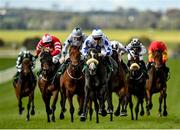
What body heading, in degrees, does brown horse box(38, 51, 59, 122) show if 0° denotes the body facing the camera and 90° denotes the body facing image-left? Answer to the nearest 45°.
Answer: approximately 0°

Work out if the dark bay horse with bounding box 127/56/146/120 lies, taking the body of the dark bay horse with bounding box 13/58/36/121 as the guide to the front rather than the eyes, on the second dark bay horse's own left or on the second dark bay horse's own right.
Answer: on the second dark bay horse's own left

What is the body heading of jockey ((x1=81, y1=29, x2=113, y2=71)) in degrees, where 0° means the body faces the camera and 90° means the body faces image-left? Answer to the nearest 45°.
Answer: approximately 0°

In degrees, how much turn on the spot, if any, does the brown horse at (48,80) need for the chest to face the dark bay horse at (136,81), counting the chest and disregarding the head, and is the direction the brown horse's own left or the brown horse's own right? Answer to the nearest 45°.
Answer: approximately 90° to the brown horse's own left

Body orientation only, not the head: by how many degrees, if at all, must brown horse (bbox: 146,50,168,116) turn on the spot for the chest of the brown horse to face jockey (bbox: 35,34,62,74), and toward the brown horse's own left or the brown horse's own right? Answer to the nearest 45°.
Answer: approximately 45° to the brown horse's own right
